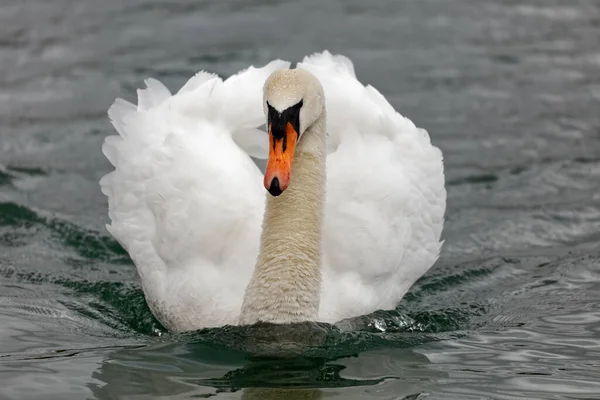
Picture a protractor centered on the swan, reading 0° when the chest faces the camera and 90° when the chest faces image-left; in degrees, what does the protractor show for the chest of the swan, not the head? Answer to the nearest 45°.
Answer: approximately 0°
